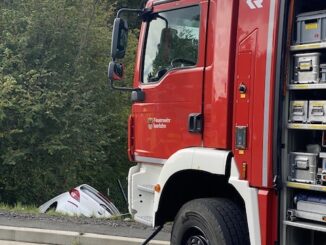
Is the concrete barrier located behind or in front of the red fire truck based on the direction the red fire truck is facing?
in front

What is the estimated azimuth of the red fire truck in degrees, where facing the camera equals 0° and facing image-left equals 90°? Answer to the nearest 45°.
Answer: approximately 135°
